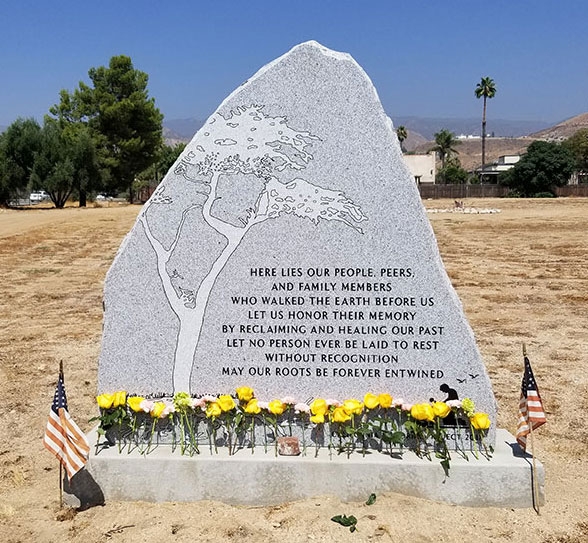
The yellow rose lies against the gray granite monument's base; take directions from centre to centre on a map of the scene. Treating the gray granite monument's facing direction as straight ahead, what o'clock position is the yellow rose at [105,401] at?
The yellow rose is roughly at 3 o'clock from the gray granite monument.

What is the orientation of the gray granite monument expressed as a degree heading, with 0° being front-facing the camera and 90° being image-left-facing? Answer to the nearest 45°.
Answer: approximately 0°

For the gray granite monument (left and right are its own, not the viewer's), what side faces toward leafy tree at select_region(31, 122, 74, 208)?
back

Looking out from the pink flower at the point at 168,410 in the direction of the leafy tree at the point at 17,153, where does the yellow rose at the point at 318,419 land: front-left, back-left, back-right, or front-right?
back-right

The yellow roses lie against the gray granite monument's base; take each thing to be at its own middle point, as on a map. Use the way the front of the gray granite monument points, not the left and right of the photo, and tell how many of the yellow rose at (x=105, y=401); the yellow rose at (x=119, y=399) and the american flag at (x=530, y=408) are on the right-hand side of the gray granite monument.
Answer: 2
